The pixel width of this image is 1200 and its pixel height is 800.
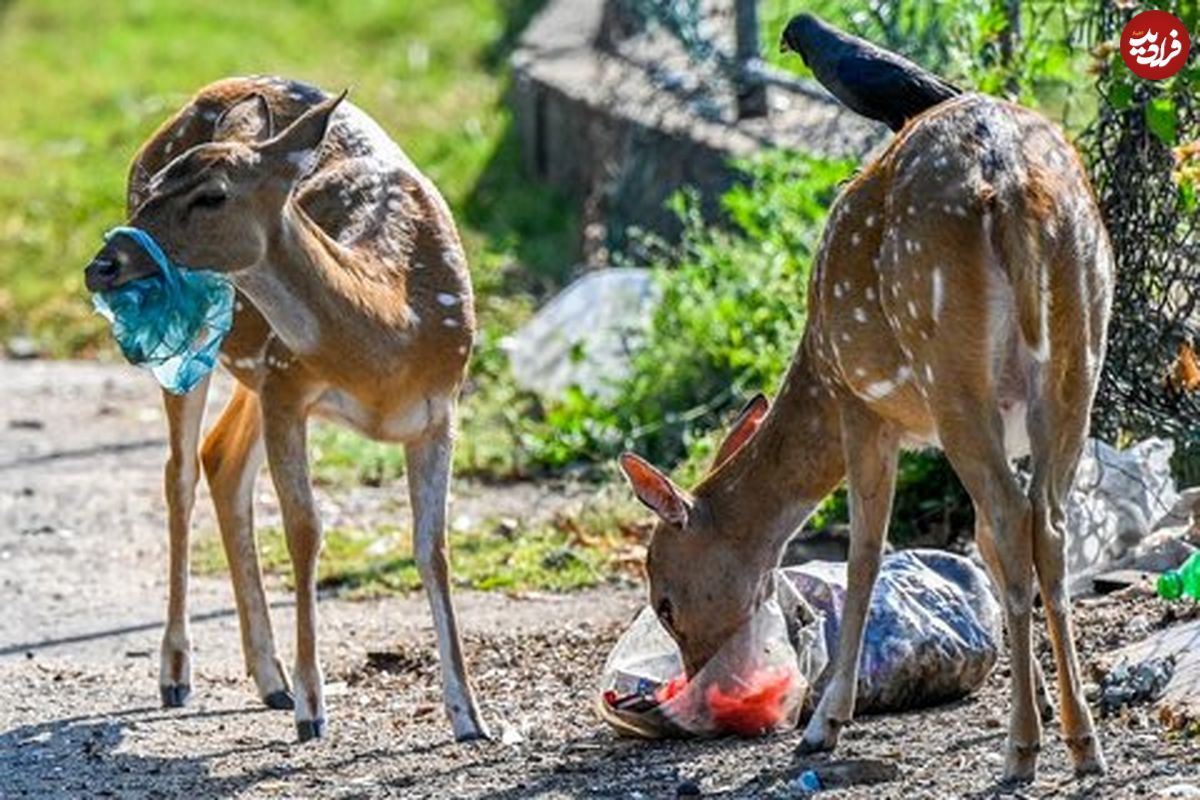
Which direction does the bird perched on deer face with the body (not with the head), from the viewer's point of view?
to the viewer's left
